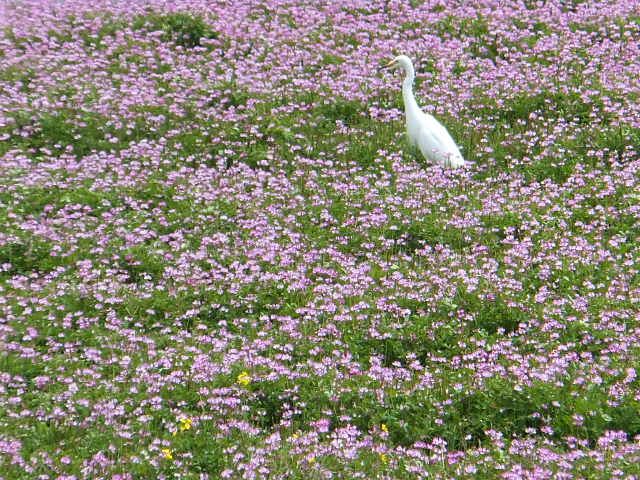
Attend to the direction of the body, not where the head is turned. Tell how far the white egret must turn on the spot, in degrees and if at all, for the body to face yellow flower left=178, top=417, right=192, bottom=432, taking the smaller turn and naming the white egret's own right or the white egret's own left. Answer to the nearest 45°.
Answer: approximately 90° to the white egret's own left

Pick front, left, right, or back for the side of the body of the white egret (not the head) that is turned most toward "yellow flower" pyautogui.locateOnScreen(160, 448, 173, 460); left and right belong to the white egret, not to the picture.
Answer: left

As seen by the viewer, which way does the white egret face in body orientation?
to the viewer's left

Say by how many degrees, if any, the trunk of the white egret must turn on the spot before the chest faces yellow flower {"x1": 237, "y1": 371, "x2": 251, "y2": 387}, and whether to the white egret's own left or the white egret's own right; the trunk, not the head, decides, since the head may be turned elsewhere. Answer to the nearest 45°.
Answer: approximately 90° to the white egret's own left
